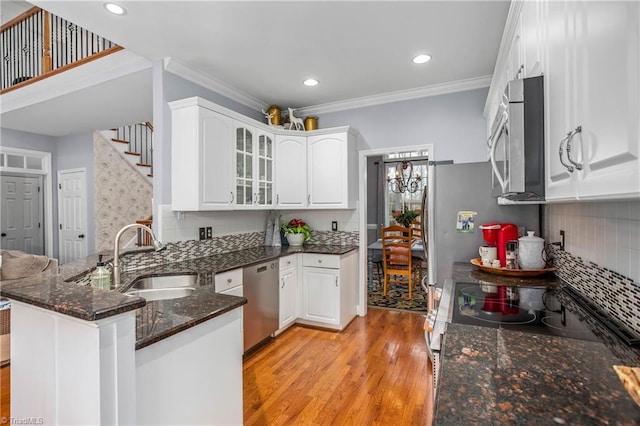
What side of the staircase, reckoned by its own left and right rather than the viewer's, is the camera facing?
right

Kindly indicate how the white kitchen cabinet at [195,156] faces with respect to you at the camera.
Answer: facing the viewer and to the right of the viewer

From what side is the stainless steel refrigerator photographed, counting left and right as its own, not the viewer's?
left

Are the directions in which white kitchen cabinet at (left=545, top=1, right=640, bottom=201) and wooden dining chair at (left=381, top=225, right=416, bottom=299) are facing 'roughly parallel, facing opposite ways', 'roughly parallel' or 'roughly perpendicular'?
roughly perpendicular

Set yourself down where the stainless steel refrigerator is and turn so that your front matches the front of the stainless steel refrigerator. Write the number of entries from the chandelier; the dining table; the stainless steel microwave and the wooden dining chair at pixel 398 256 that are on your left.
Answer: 1

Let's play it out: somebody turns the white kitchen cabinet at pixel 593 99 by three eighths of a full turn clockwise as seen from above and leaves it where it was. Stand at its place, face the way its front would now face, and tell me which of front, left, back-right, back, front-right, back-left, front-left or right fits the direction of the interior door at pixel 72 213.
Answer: left

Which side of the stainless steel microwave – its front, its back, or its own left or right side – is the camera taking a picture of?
left

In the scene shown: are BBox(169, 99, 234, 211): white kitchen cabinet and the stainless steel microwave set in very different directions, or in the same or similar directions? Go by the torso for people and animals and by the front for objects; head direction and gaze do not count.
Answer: very different directions

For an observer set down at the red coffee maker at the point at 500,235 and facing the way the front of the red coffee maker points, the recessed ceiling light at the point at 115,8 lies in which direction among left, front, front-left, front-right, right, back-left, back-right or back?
front-left

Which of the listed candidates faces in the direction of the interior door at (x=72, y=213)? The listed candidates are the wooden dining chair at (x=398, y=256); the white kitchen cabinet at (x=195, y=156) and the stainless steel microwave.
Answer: the stainless steel microwave

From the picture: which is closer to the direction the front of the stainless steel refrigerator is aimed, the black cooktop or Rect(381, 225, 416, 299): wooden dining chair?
the wooden dining chair
